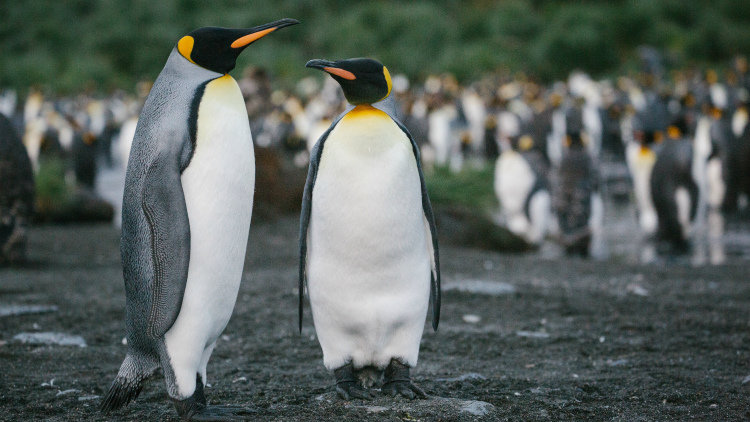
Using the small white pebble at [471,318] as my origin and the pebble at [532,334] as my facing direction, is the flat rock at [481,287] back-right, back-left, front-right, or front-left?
back-left

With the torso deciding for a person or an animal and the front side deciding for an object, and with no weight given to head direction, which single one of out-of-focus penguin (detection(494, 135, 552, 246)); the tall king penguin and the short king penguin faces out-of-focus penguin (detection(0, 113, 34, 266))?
out-of-focus penguin (detection(494, 135, 552, 246))

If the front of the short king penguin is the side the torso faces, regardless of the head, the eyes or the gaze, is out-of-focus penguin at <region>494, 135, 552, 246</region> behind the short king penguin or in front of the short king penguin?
behind

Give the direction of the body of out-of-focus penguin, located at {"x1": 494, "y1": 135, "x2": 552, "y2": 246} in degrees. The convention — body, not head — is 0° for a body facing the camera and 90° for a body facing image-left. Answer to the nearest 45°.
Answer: approximately 45°

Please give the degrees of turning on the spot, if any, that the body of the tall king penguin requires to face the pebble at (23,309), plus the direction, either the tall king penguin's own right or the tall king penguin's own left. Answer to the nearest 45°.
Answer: approximately 135° to the tall king penguin's own left

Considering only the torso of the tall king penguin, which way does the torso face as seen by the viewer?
to the viewer's right

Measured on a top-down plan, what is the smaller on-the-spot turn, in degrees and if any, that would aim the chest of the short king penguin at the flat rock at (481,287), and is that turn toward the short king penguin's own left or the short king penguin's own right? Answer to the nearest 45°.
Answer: approximately 180°

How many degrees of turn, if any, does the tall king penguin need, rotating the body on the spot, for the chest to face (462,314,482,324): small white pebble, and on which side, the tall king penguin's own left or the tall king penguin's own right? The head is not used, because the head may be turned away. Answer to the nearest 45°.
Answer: approximately 45° to the tall king penguin's own left

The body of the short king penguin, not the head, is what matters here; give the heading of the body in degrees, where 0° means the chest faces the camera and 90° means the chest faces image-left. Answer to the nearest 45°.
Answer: approximately 0°
